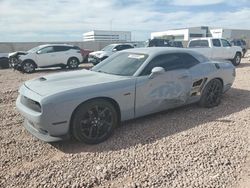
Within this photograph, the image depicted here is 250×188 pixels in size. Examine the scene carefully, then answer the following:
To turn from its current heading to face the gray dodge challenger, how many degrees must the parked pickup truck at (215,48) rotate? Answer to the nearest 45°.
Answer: approximately 90° to its right

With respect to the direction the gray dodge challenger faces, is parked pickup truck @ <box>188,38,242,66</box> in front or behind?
behind

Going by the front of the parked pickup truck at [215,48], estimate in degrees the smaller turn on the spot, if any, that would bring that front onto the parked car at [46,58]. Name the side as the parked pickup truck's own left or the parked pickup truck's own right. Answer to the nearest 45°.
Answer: approximately 180°

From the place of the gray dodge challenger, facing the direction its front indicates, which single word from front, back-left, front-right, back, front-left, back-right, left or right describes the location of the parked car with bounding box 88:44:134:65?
back-right

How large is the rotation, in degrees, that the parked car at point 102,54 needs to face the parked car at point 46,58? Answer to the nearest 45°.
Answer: approximately 45° to its right

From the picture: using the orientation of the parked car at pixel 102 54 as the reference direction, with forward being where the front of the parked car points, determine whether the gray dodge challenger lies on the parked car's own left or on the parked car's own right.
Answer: on the parked car's own left

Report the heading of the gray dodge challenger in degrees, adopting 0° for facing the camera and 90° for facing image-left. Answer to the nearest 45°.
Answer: approximately 45°

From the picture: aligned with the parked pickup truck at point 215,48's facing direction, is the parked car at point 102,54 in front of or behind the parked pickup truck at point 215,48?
behind

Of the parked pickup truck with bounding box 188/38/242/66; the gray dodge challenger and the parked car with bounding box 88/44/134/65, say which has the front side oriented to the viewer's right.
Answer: the parked pickup truck with bounding box 188/38/242/66

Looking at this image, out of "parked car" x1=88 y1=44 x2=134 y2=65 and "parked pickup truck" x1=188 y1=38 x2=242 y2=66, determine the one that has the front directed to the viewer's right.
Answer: "parked pickup truck" x1=188 y1=38 x2=242 y2=66

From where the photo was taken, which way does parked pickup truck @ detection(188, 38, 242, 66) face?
to the viewer's right
